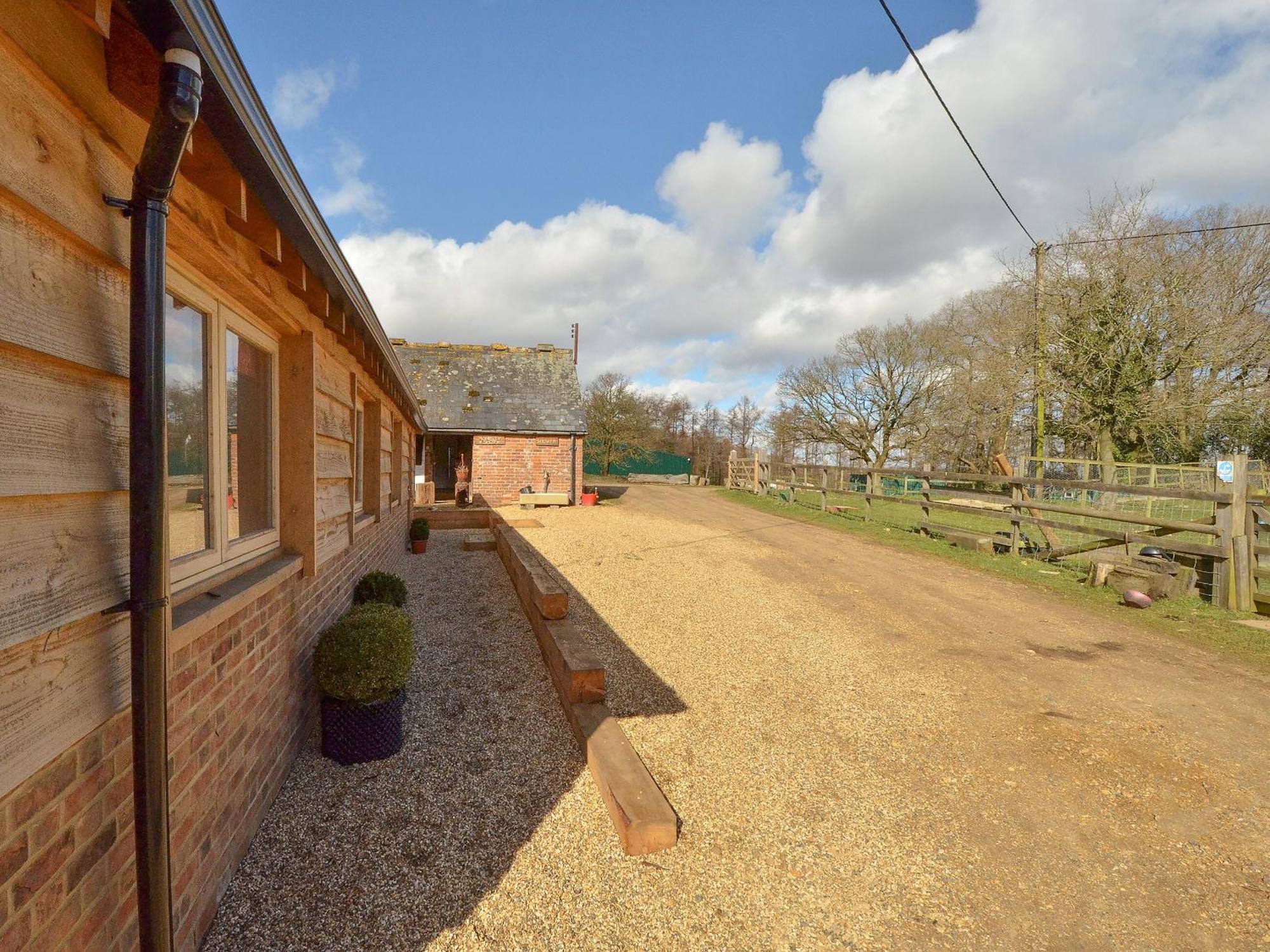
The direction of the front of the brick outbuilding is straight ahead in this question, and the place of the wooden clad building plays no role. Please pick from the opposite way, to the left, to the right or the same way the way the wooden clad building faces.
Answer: to the left

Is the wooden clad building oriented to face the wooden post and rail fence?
yes

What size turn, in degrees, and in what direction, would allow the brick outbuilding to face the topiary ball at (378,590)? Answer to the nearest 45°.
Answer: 0° — it already faces it

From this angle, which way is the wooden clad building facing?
to the viewer's right

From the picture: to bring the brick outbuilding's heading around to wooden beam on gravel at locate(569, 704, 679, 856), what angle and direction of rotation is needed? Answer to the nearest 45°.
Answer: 0° — it already faces it

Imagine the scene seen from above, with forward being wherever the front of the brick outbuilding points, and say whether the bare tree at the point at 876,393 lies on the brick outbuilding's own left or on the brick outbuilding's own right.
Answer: on the brick outbuilding's own left

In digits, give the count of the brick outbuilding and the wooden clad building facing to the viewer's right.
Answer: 1

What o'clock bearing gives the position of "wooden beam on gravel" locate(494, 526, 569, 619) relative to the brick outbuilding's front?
The wooden beam on gravel is roughly at 12 o'clock from the brick outbuilding.

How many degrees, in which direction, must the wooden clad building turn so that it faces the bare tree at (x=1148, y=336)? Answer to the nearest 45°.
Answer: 0° — it already faces it

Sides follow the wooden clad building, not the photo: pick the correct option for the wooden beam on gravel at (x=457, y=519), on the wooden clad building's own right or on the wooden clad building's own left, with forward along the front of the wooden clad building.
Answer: on the wooden clad building's own left

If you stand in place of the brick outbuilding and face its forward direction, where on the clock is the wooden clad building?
The wooden clad building is roughly at 12 o'clock from the brick outbuilding.

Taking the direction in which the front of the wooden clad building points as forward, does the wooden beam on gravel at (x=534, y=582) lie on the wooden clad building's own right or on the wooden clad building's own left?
on the wooden clad building's own left

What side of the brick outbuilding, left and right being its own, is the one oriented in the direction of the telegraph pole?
left
